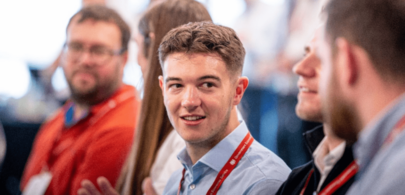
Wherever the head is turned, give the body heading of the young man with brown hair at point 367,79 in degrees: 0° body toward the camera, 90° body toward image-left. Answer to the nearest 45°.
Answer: approximately 135°

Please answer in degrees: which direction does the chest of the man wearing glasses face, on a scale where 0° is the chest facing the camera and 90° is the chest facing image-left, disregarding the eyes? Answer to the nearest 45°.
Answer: approximately 45°

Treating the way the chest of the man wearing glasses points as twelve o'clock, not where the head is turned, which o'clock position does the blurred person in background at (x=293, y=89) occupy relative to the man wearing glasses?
The blurred person in background is roughly at 9 o'clock from the man wearing glasses.

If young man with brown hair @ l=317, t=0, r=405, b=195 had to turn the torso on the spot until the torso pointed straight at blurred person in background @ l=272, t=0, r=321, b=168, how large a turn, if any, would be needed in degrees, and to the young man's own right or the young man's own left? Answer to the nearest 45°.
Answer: approximately 45° to the young man's own right
